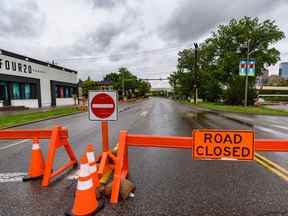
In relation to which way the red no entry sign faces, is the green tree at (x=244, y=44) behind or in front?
behind

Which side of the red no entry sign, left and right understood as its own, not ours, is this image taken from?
front

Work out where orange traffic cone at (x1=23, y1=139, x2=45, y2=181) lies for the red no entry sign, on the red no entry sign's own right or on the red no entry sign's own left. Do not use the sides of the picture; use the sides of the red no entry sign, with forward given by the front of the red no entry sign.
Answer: on the red no entry sign's own right

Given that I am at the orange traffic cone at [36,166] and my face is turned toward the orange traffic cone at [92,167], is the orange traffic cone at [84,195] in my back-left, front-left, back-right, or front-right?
front-right
